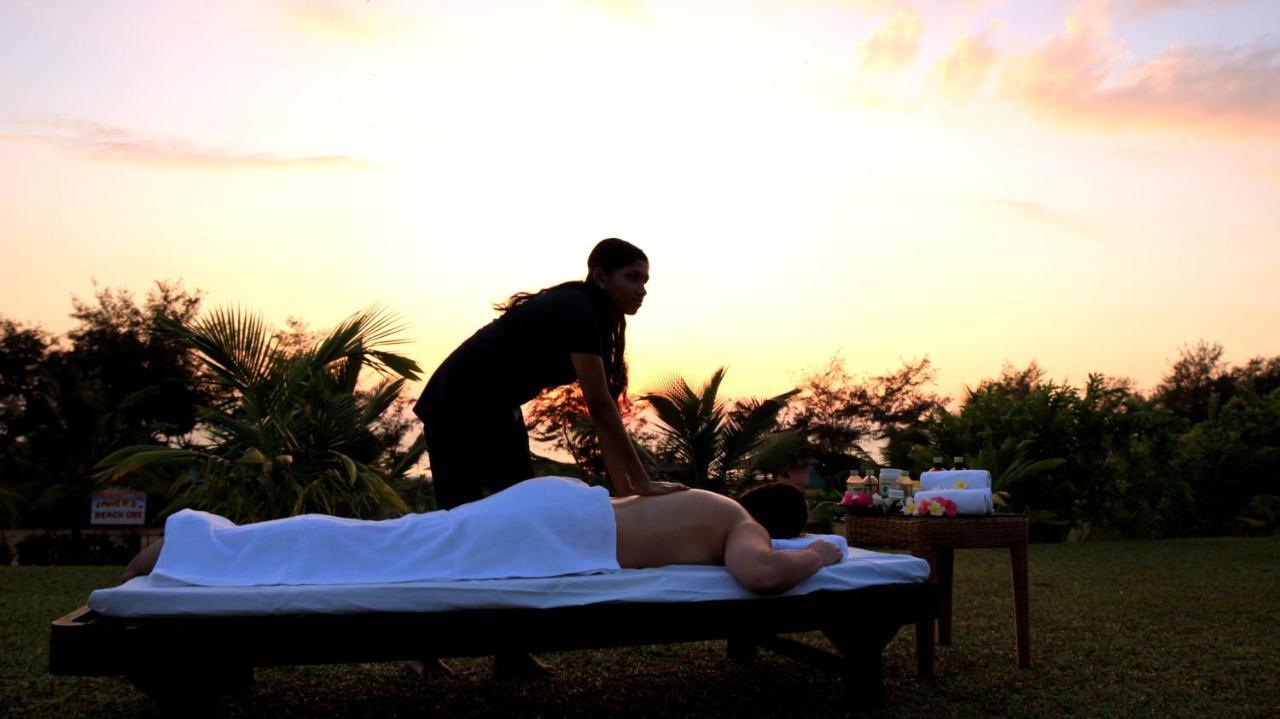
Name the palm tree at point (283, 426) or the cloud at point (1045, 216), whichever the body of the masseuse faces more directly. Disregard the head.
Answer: the cloud

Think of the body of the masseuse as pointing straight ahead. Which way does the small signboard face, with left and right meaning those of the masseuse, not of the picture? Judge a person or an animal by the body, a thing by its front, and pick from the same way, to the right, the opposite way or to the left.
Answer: to the right

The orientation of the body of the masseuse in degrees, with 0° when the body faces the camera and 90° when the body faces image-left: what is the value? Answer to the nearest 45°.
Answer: approximately 270°

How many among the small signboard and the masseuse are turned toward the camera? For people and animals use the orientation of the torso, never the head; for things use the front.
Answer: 1

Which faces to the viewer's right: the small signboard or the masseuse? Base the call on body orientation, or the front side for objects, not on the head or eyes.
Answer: the masseuse

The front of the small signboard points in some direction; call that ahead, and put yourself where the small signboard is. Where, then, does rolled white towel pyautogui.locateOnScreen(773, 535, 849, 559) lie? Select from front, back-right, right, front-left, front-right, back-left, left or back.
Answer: front

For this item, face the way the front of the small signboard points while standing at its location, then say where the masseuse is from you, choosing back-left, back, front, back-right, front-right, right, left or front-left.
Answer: front

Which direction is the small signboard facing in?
toward the camera

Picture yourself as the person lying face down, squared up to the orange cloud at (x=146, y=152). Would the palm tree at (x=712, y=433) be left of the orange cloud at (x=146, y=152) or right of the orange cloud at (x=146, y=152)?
right

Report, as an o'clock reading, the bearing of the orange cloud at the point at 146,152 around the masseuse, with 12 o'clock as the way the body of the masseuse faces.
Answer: The orange cloud is roughly at 8 o'clock from the masseuse.

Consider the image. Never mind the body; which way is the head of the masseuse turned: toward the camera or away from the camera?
toward the camera

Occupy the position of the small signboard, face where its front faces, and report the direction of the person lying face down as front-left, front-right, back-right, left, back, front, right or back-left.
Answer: front
